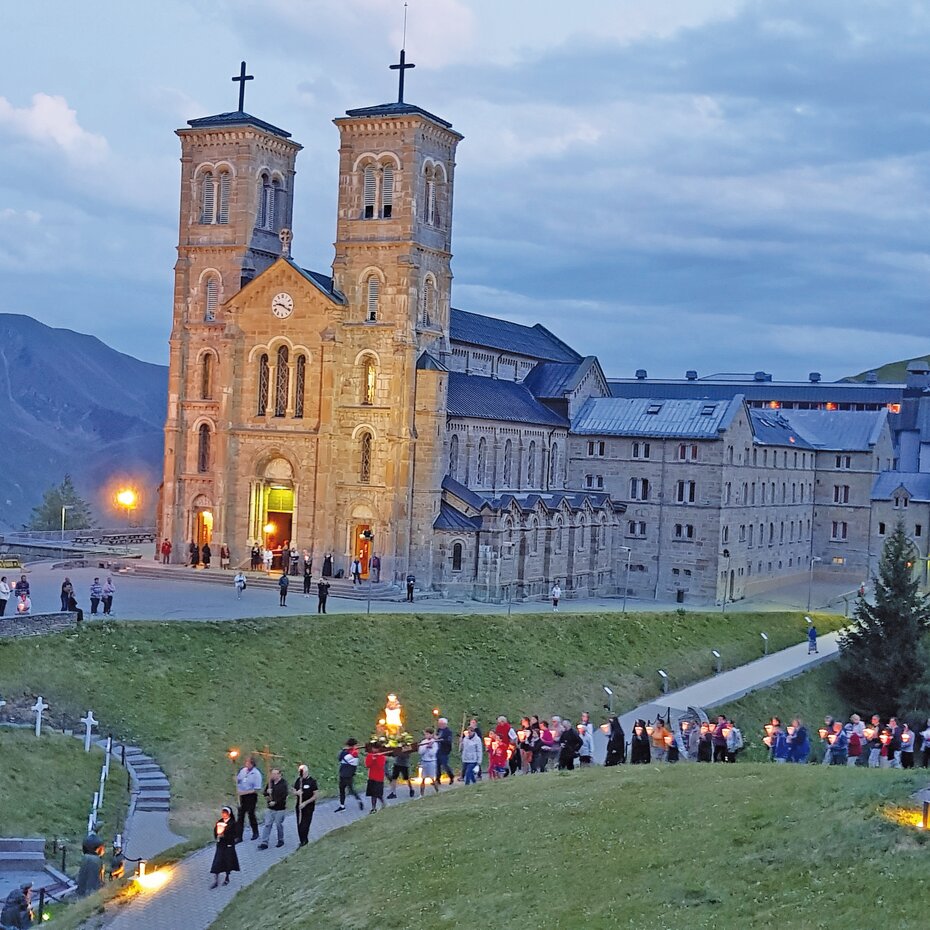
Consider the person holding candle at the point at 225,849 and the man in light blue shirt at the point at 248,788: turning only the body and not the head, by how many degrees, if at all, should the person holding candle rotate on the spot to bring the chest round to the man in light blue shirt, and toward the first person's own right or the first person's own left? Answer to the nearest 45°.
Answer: approximately 135° to the first person's own right

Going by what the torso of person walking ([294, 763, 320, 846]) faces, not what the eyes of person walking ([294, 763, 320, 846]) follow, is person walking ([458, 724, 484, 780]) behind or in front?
behind

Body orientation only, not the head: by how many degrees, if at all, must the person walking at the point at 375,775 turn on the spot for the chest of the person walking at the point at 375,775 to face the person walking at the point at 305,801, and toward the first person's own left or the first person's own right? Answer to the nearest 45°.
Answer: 0° — they already face them

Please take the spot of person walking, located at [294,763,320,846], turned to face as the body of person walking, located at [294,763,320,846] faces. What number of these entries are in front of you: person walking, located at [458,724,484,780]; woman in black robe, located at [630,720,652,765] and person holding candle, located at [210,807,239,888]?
1

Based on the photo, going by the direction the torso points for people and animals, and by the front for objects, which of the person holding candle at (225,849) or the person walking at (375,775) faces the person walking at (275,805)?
the person walking at (375,775)

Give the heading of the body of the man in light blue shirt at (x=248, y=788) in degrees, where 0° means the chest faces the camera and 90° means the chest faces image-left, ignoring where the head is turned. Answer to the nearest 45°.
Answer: approximately 45°

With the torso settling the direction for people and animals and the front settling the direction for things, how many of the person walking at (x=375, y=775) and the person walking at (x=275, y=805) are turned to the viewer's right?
0

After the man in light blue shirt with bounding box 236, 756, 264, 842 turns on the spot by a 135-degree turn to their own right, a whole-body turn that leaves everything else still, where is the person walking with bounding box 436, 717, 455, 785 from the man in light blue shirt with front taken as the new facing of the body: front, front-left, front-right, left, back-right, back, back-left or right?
front-right

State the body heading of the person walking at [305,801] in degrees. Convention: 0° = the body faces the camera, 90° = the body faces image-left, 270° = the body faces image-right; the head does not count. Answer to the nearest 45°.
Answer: approximately 45°

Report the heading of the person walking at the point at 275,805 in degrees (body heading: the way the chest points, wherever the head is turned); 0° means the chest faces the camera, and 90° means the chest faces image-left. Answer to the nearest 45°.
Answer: approximately 45°

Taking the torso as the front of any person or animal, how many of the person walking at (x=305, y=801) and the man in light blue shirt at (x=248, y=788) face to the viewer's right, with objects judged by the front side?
0
